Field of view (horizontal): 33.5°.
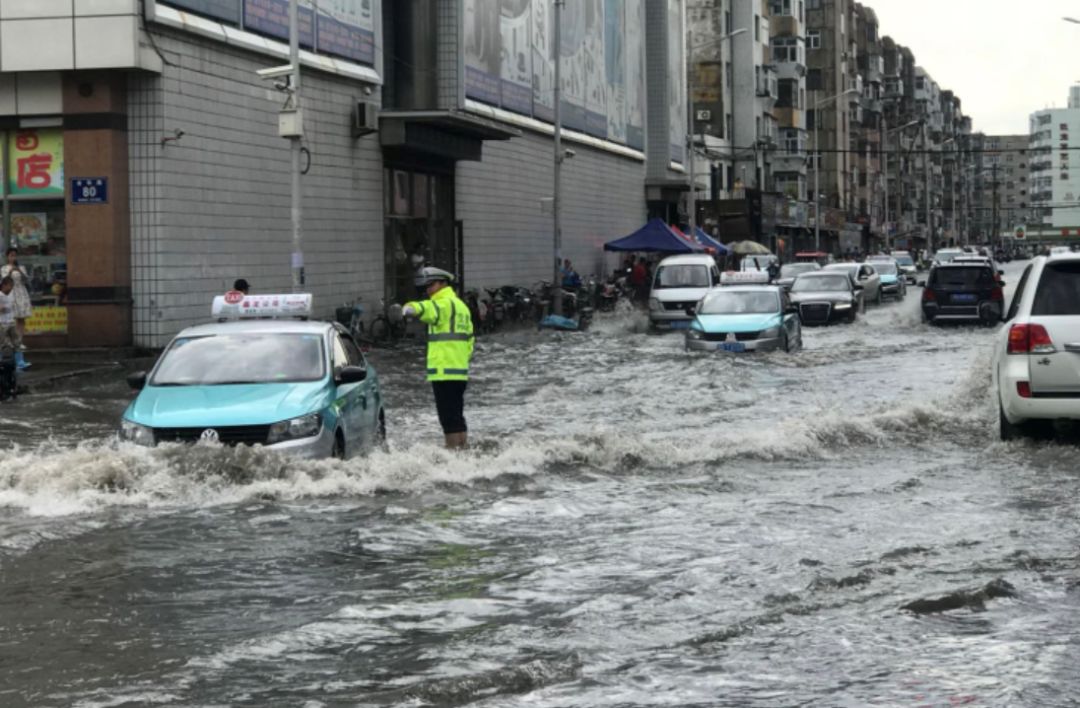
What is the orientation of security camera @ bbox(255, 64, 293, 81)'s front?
to the viewer's left

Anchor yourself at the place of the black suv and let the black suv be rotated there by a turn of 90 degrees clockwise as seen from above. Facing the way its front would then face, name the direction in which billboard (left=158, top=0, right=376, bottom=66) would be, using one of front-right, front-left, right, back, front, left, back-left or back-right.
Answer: back-right

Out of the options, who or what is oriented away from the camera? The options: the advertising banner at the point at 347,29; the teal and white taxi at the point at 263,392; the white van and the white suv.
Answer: the white suv

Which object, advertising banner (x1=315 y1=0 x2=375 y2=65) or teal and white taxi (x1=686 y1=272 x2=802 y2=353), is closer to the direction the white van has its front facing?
the teal and white taxi

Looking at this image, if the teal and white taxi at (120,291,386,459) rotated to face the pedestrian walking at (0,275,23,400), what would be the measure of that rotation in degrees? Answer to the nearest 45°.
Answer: approximately 135° to its right

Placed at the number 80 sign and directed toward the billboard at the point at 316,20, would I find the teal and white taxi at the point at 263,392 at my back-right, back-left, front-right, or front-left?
back-right

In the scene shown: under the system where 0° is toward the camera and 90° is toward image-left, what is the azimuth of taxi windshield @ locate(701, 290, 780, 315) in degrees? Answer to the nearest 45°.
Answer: approximately 0°

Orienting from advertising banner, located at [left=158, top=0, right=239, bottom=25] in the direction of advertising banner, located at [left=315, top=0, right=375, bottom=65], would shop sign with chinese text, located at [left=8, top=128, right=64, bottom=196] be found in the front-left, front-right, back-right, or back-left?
back-left

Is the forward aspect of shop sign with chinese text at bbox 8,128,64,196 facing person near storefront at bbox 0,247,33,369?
yes

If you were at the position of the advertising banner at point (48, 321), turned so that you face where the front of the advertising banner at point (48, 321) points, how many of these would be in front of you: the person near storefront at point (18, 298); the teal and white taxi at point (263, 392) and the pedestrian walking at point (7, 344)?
3

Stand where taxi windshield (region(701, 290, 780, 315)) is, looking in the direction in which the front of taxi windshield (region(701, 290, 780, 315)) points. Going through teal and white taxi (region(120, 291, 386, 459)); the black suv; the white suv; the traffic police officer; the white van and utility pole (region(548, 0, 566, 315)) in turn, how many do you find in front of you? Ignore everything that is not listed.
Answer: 3

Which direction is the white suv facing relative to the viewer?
away from the camera

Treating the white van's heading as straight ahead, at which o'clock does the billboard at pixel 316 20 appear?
The billboard is roughly at 1 o'clock from the white van.

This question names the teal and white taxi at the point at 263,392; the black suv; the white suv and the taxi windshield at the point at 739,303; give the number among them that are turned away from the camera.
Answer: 2

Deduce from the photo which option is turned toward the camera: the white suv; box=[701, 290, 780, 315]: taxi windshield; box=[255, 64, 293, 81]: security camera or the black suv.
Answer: the taxi windshield
